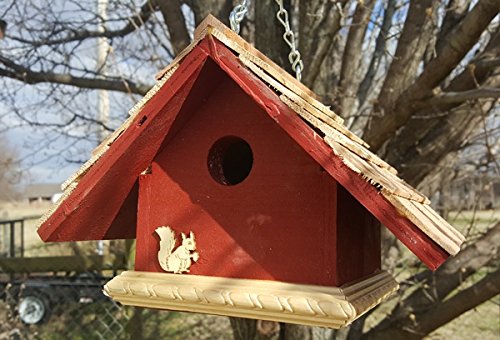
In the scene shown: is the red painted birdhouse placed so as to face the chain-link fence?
no

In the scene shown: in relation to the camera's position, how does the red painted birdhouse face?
facing the viewer and to the left of the viewer

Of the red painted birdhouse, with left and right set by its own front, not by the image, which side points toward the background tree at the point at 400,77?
back
